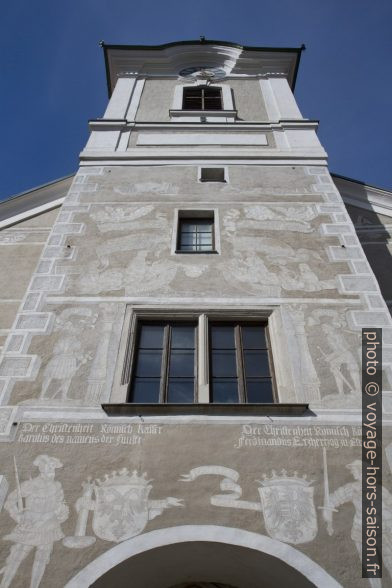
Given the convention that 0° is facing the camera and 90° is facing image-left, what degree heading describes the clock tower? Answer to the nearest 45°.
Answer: approximately 0°
